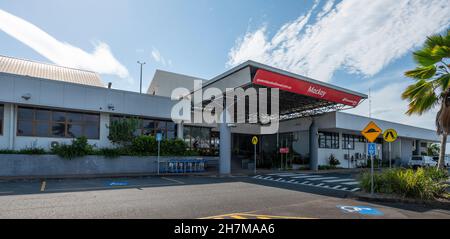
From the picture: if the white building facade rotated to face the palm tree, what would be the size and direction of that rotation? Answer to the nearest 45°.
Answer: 0° — it already faces it

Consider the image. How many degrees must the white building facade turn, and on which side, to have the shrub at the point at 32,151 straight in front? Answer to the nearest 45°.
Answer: approximately 45° to its right

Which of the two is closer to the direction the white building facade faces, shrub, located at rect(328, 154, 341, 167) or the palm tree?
the palm tree

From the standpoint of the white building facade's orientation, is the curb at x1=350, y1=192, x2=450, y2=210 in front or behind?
in front

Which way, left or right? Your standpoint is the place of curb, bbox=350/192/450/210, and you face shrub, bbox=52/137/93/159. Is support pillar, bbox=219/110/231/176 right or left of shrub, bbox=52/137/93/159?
right

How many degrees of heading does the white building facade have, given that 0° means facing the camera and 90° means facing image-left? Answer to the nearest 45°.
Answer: approximately 315°

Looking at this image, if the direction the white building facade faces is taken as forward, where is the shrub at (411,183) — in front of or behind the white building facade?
in front
